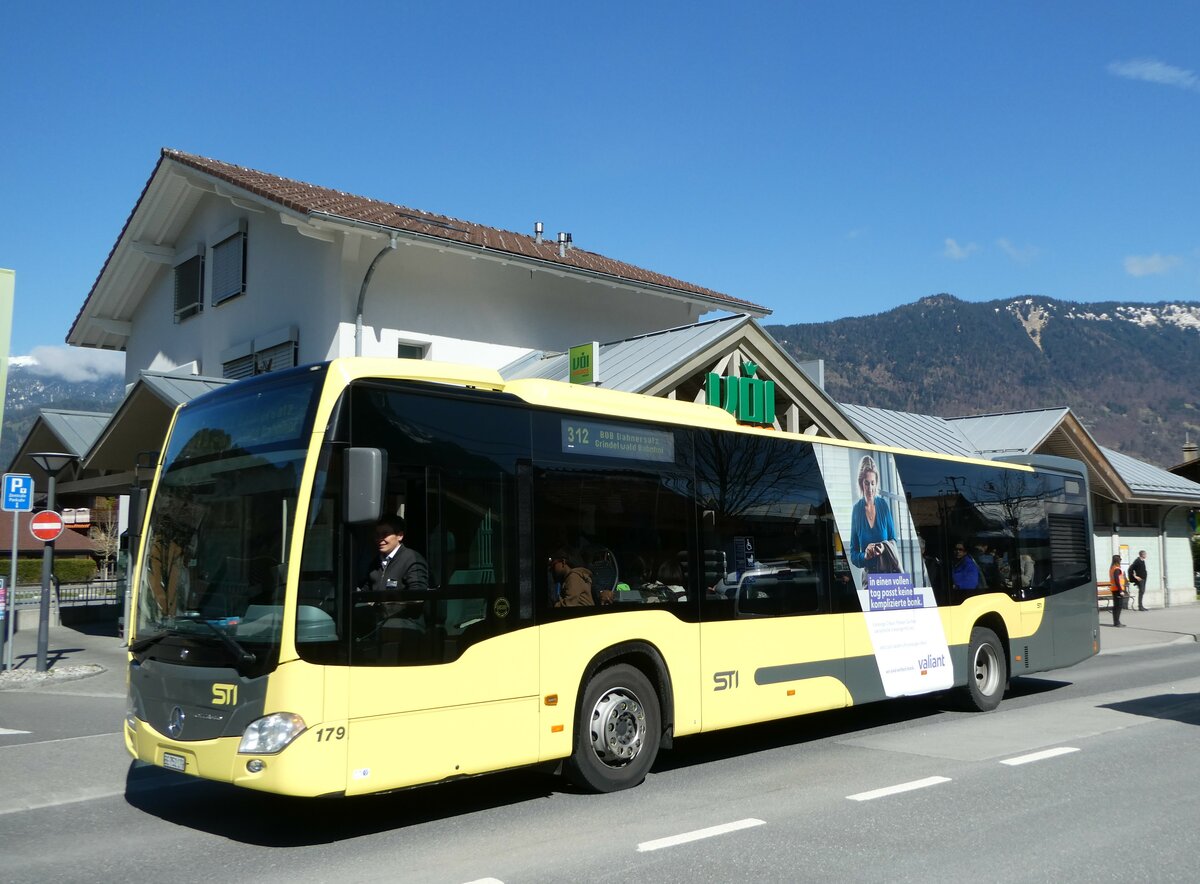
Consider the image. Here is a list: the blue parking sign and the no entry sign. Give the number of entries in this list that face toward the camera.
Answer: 2

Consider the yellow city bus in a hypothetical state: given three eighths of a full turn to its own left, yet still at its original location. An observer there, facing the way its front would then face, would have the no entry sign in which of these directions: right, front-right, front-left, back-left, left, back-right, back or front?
back-left

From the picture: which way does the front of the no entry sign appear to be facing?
toward the camera

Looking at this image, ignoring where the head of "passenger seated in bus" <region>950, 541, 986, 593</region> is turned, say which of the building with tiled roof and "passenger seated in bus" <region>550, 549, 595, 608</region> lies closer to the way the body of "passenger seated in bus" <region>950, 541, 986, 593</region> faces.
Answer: the passenger seated in bus

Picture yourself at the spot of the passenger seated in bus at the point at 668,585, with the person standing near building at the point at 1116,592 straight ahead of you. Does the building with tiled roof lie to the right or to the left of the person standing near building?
left

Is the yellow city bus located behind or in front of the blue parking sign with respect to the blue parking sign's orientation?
in front

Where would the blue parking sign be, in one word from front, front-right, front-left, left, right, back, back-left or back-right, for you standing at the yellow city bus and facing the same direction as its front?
right

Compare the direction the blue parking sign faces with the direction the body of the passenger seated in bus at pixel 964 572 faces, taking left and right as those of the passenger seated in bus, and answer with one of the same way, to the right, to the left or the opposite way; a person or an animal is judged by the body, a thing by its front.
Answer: to the left

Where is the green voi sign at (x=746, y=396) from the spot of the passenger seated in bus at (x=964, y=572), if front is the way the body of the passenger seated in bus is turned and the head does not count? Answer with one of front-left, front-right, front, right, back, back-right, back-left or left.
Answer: right

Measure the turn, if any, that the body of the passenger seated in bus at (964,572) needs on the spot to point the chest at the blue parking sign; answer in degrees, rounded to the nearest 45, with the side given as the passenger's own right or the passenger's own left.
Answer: approximately 45° to the passenger's own right

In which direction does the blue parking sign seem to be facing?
toward the camera
